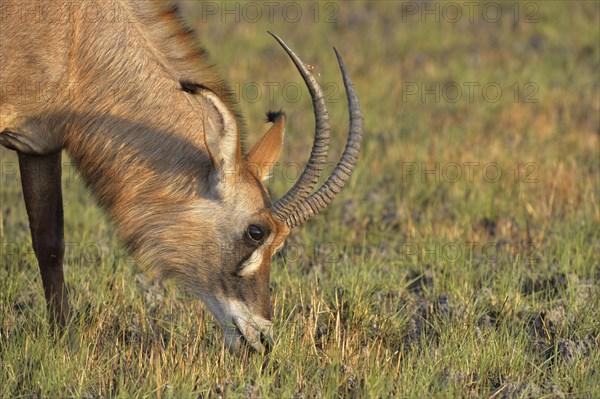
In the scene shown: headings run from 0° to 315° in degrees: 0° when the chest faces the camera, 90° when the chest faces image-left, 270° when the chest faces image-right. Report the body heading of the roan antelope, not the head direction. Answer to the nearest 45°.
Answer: approximately 270°
